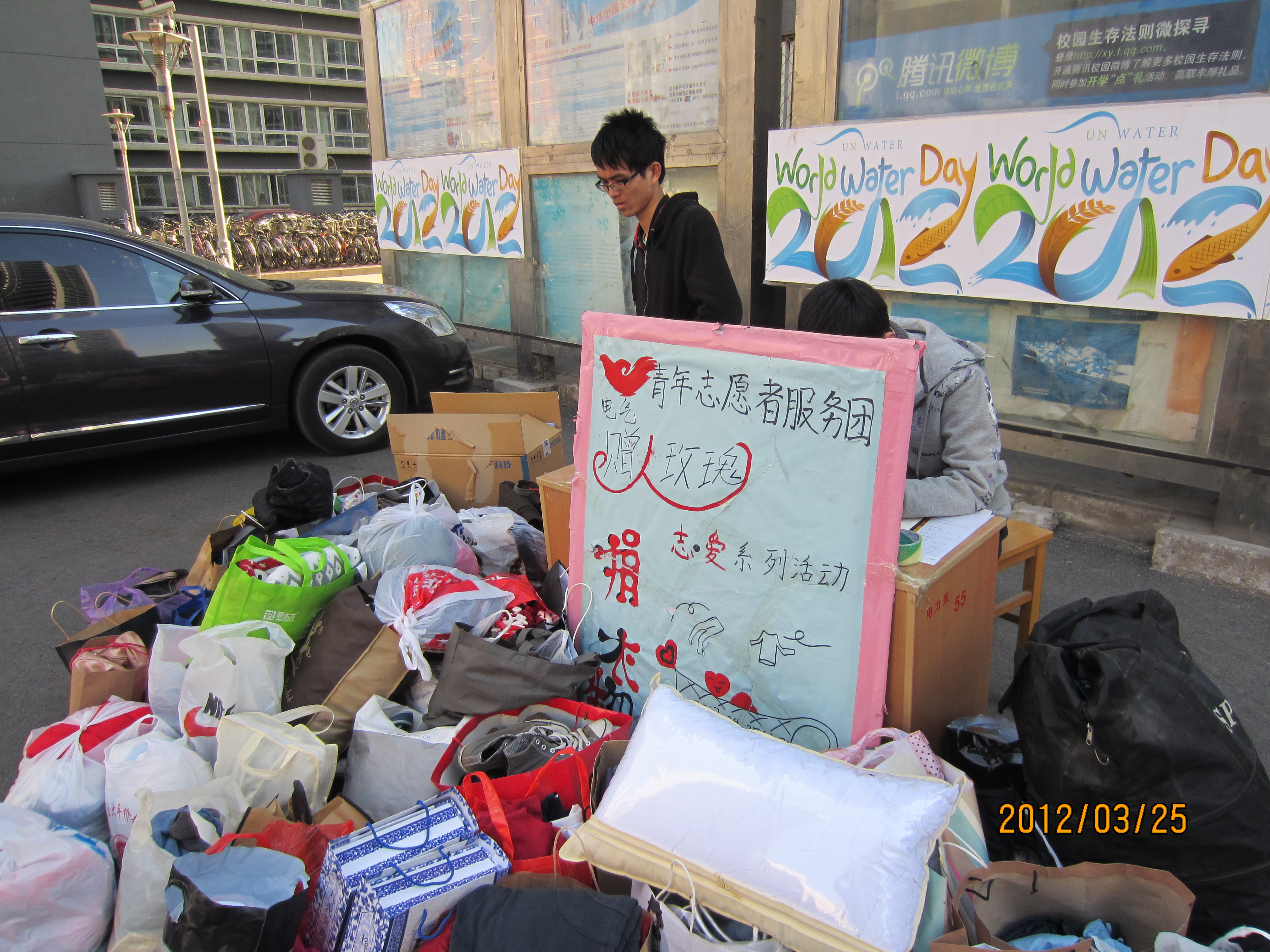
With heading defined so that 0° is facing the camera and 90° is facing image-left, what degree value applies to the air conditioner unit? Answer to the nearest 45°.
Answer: approximately 0°

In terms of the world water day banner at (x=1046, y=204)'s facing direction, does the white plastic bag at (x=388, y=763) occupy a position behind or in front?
in front

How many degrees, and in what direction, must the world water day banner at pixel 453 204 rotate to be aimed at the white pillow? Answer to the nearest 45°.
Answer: approximately 45° to its left

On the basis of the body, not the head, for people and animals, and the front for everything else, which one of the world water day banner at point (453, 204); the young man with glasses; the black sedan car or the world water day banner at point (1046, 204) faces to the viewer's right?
the black sedan car

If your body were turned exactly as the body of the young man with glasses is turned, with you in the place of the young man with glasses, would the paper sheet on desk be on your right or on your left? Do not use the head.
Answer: on your left

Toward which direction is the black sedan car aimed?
to the viewer's right

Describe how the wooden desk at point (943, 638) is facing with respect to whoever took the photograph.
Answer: facing away from the viewer and to the right of the viewer

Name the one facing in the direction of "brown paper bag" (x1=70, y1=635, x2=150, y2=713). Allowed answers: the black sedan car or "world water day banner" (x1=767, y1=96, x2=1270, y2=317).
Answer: the world water day banner

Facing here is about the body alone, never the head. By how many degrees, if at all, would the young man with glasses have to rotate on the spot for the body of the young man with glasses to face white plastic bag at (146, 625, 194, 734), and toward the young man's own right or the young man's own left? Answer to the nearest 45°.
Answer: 0° — they already face it
